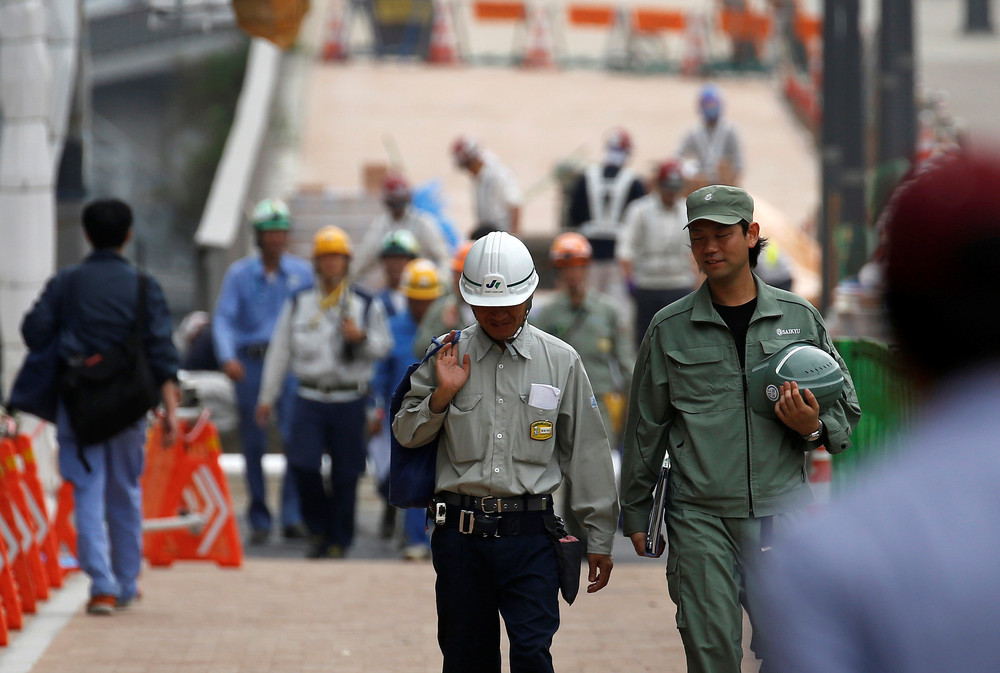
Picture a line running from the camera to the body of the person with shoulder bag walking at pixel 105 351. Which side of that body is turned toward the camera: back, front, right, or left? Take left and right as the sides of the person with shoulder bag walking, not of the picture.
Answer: back

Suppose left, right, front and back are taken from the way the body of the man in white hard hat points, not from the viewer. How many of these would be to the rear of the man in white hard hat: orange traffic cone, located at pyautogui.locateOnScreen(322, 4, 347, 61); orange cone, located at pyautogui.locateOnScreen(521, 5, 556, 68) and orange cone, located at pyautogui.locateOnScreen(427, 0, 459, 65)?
3

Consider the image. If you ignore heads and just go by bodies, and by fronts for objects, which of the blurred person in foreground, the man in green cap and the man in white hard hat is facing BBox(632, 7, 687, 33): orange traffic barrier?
the blurred person in foreground

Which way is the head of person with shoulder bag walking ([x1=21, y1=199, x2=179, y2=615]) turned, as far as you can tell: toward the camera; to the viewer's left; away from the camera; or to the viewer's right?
away from the camera

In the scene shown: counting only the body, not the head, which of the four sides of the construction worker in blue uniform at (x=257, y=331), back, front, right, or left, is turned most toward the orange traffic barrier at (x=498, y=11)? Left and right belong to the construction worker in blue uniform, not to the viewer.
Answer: back

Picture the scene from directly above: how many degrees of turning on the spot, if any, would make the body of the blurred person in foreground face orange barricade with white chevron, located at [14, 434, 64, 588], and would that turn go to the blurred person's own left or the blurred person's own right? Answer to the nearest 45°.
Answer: approximately 45° to the blurred person's own left

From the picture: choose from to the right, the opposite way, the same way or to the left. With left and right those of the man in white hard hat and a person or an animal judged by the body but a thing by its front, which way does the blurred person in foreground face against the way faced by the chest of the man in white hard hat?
the opposite way

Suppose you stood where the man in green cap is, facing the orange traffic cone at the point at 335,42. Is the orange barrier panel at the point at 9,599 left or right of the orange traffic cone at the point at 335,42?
left

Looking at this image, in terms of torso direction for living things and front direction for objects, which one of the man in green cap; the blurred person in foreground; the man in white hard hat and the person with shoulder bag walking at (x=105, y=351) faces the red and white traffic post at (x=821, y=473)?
the blurred person in foreground

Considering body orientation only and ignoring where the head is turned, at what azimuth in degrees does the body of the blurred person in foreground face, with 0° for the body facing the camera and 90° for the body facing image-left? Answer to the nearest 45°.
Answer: approximately 180°
